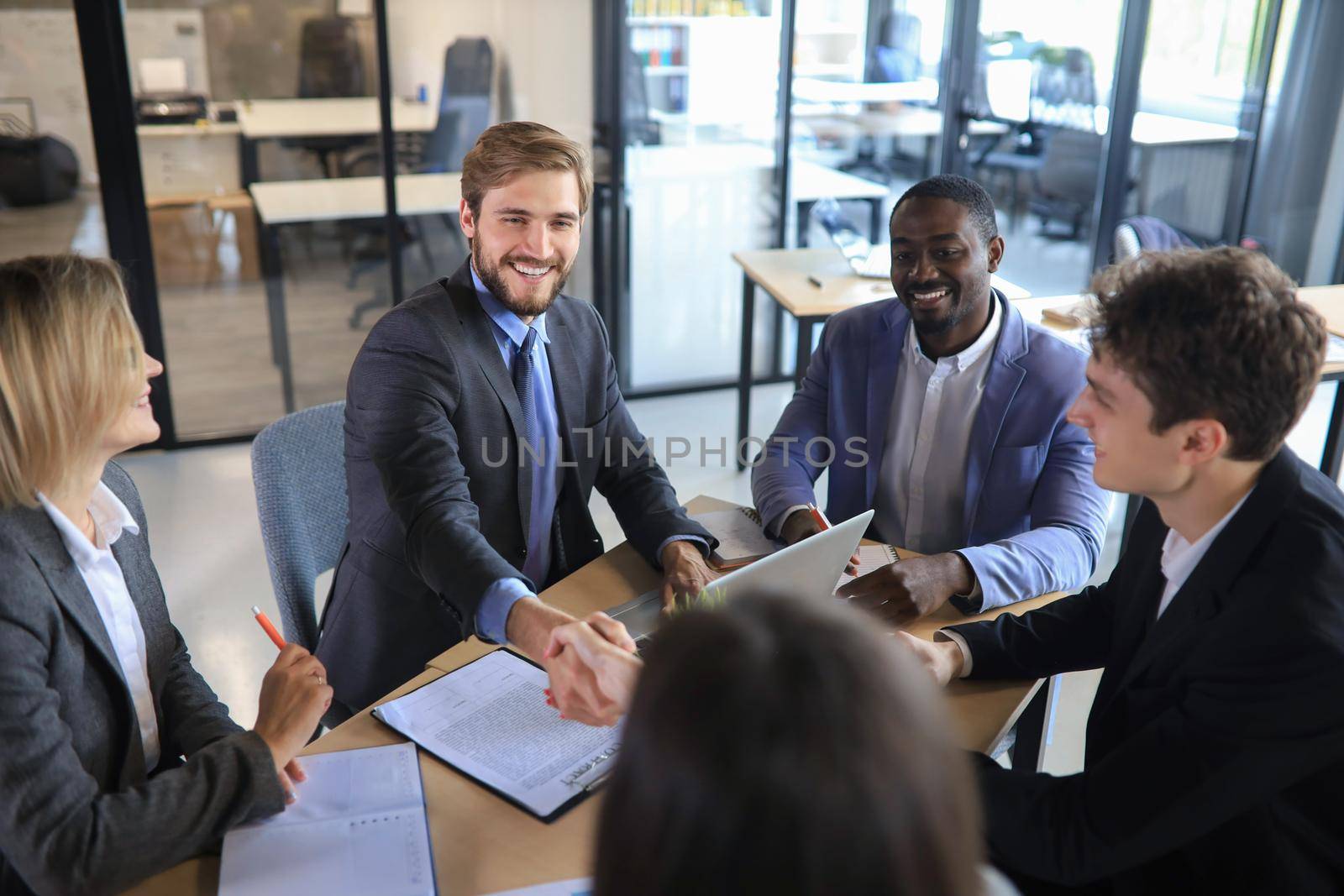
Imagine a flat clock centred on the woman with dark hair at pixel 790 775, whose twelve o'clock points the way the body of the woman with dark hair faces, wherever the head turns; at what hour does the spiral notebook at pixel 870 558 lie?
The spiral notebook is roughly at 12 o'clock from the woman with dark hair.

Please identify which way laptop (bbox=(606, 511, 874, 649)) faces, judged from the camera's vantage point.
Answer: facing away from the viewer and to the left of the viewer

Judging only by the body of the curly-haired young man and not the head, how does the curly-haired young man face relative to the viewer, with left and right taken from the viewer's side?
facing to the left of the viewer

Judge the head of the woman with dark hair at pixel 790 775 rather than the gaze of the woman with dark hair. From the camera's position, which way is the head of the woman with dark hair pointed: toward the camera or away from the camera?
away from the camera

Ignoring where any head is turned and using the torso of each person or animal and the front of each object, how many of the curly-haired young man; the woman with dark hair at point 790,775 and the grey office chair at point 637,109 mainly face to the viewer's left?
1

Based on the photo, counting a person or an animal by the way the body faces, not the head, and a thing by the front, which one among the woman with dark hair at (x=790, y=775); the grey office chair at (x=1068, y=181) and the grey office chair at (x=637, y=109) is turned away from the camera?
the woman with dark hair

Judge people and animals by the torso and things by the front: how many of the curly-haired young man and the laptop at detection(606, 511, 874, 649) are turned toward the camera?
0

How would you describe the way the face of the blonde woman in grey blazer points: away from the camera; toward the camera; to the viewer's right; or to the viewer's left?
to the viewer's right
